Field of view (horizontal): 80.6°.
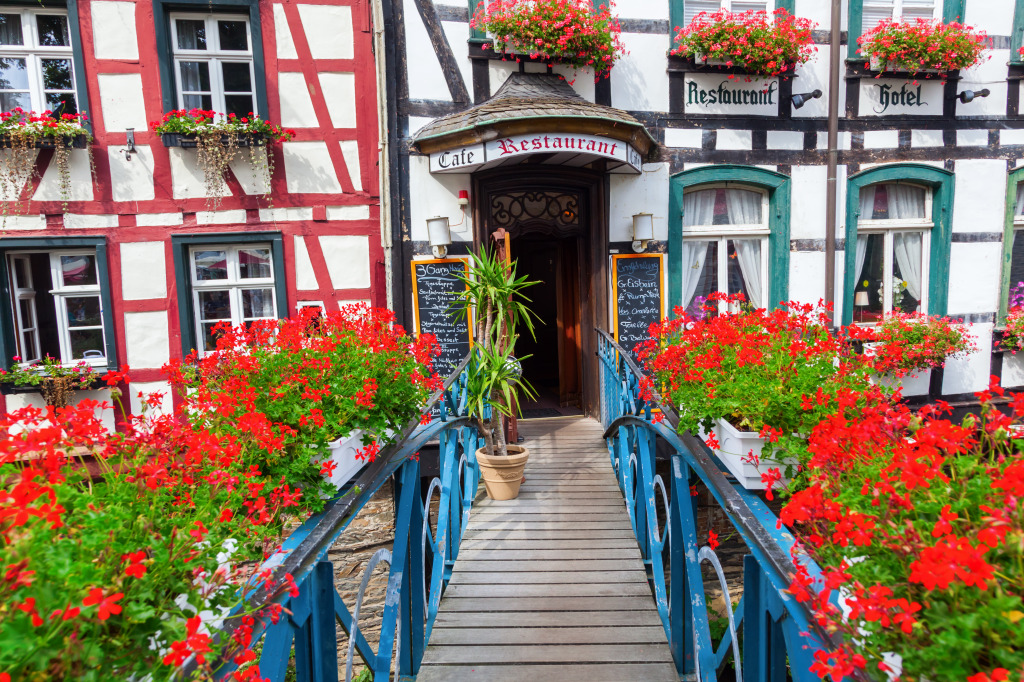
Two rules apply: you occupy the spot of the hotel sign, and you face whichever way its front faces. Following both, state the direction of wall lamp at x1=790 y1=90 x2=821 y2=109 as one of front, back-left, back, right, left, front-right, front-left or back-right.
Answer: front-right

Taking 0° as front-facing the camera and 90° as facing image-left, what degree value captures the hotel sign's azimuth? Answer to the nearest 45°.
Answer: approximately 0°

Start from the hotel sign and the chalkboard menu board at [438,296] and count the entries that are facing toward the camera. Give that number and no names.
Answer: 2

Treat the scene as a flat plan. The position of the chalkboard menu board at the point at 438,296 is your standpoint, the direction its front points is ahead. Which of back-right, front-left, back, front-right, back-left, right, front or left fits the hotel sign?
left

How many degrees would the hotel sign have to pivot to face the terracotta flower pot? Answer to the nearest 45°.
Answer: approximately 45° to its right

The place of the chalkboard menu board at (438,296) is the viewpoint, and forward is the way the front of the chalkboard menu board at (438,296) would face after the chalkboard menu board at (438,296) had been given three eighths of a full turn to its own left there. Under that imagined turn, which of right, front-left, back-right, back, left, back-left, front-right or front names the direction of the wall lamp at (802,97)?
front-right

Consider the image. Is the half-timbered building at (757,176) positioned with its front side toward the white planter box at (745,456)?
yes
